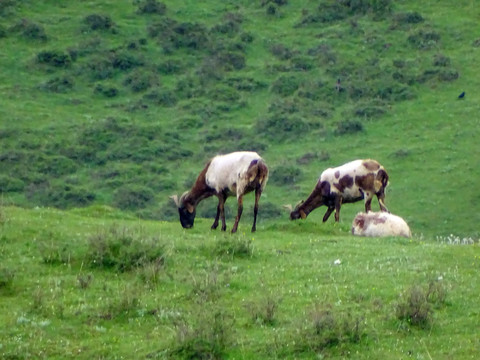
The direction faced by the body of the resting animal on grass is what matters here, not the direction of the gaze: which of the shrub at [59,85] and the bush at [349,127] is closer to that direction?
the shrub

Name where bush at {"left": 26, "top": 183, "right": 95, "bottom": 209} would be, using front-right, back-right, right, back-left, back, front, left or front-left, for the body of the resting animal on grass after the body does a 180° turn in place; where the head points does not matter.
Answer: back-left

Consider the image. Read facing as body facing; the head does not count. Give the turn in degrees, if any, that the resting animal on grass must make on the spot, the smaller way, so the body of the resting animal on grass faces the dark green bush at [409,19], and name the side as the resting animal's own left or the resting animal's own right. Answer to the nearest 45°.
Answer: approximately 90° to the resting animal's own right

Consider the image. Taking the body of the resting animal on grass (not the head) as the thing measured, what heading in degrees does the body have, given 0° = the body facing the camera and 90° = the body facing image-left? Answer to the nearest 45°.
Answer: approximately 90°

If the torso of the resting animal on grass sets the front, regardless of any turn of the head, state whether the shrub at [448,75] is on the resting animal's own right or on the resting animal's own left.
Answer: on the resting animal's own right

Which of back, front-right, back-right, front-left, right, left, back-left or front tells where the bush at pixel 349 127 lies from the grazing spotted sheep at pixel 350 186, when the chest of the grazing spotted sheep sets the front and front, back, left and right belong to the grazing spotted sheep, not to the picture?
right

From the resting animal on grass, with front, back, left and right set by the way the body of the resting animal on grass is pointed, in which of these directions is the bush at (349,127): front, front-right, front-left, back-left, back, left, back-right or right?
right

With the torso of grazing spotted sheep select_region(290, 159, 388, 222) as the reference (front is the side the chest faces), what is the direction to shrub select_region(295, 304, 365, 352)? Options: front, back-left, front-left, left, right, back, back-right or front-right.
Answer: left

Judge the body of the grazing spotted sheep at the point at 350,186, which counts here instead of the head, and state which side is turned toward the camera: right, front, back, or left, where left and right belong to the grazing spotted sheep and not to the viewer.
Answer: left

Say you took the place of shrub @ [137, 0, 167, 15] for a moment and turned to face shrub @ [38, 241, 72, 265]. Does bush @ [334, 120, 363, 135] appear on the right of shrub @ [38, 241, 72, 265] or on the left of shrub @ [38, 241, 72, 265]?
left
